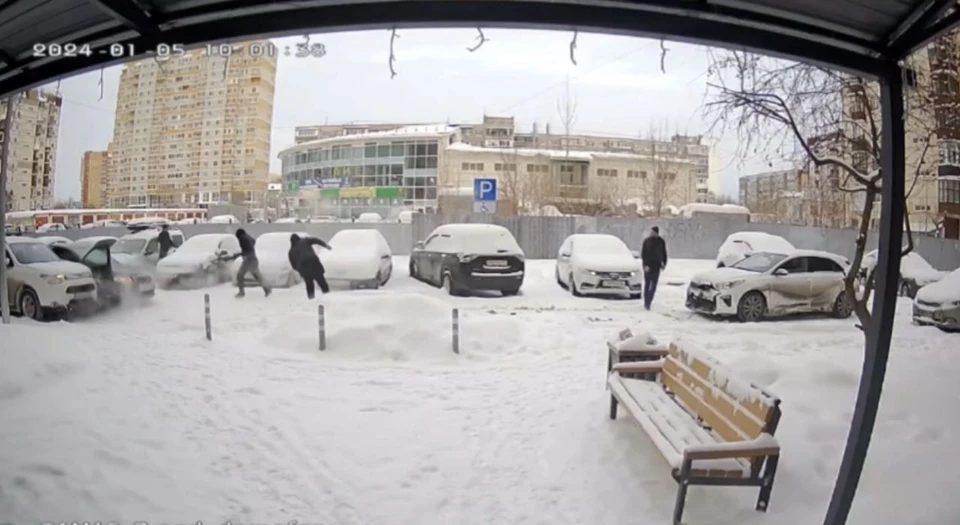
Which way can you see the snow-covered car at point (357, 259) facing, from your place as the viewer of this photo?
facing the viewer and to the left of the viewer

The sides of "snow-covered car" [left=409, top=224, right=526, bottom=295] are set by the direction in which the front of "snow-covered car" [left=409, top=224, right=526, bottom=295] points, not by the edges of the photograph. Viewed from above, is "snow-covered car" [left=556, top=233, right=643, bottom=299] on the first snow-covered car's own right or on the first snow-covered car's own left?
on the first snow-covered car's own right

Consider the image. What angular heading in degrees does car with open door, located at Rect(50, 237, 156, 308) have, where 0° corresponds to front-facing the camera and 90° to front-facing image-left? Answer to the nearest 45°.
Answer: approximately 315°

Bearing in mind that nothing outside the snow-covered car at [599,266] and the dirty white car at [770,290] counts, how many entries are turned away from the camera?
0

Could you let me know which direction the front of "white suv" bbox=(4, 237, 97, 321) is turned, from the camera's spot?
facing the viewer and to the right of the viewer

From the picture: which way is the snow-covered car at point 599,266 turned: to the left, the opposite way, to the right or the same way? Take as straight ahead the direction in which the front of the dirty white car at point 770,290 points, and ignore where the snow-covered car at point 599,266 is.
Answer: to the left

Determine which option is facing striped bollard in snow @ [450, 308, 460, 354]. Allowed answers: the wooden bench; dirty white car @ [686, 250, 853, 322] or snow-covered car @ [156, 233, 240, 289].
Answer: dirty white car @ [686, 250, 853, 322]
